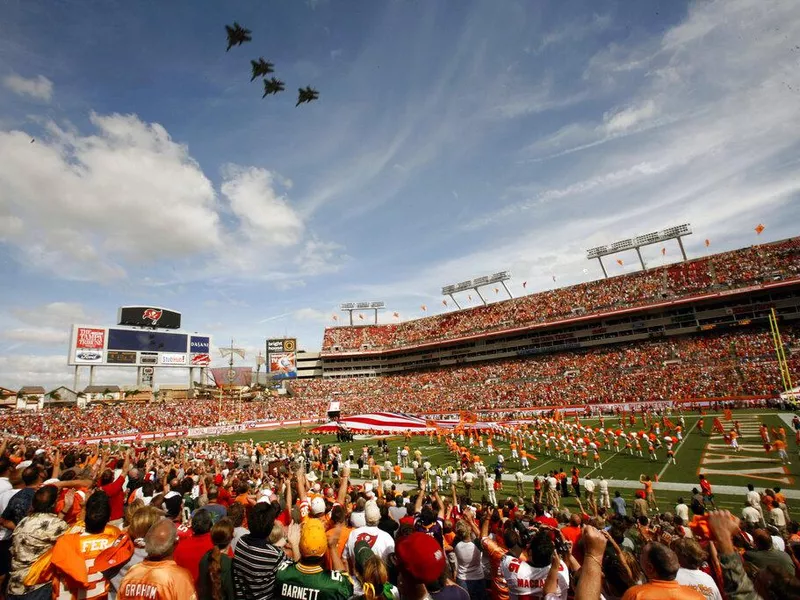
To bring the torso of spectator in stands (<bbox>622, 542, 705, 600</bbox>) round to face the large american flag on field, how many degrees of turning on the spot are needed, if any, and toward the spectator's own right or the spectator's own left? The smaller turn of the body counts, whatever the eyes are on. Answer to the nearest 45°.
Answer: approximately 45° to the spectator's own left

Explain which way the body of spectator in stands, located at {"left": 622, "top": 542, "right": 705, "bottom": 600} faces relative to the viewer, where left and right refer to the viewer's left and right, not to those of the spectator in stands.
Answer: facing away from the viewer

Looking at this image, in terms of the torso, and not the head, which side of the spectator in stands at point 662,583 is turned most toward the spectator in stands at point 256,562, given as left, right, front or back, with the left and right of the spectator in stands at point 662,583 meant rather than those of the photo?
left

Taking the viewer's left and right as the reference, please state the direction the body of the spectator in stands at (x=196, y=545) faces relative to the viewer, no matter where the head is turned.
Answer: facing away from the viewer

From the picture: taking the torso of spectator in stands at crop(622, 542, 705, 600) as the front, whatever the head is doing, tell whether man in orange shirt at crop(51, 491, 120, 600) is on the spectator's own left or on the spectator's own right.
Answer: on the spectator's own left

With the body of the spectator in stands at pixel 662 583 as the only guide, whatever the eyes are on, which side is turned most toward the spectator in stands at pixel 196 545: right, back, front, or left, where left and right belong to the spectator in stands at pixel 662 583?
left

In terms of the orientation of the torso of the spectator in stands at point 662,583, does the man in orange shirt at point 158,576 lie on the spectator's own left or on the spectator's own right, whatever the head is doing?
on the spectator's own left

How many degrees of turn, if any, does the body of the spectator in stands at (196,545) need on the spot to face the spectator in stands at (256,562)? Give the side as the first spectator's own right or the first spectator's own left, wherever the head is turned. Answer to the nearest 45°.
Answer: approximately 135° to the first spectator's own right

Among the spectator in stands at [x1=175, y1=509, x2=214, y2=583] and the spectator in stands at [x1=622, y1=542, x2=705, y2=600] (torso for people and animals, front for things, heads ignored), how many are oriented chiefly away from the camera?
2
